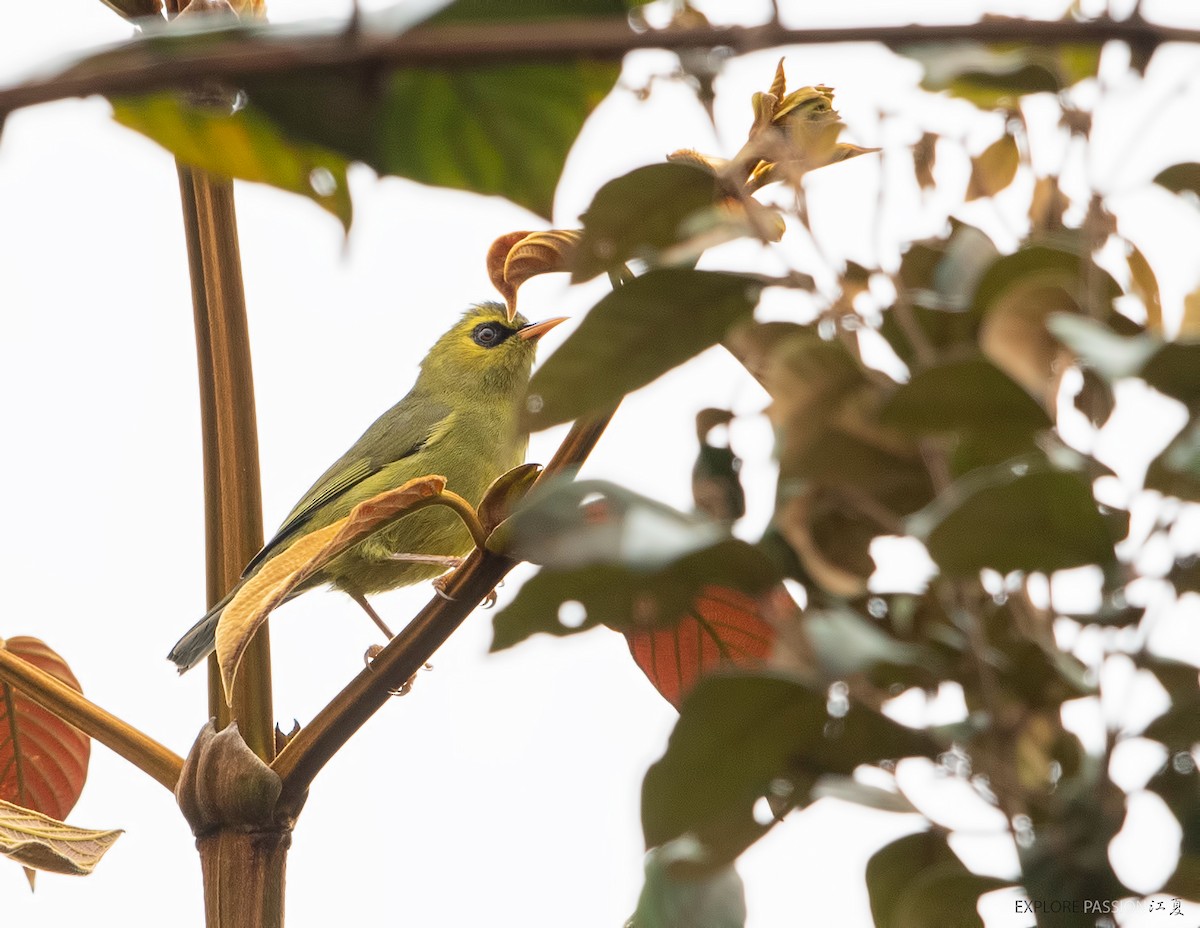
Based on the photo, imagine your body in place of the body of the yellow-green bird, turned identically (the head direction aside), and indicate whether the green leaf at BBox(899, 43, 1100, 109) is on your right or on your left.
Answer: on your right

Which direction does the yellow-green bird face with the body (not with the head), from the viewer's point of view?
to the viewer's right

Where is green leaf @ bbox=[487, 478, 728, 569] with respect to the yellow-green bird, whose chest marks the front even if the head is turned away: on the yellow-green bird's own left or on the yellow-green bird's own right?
on the yellow-green bird's own right

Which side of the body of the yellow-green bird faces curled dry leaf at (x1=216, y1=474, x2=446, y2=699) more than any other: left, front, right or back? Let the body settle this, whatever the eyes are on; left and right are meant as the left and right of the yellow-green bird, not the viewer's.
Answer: right

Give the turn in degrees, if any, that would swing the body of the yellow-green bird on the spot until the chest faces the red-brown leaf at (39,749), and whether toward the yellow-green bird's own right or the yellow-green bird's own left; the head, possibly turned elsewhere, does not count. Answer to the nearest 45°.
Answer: approximately 180°

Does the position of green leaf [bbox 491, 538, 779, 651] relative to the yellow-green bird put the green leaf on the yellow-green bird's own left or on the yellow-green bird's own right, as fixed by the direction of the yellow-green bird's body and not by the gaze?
on the yellow-green bird's own right
